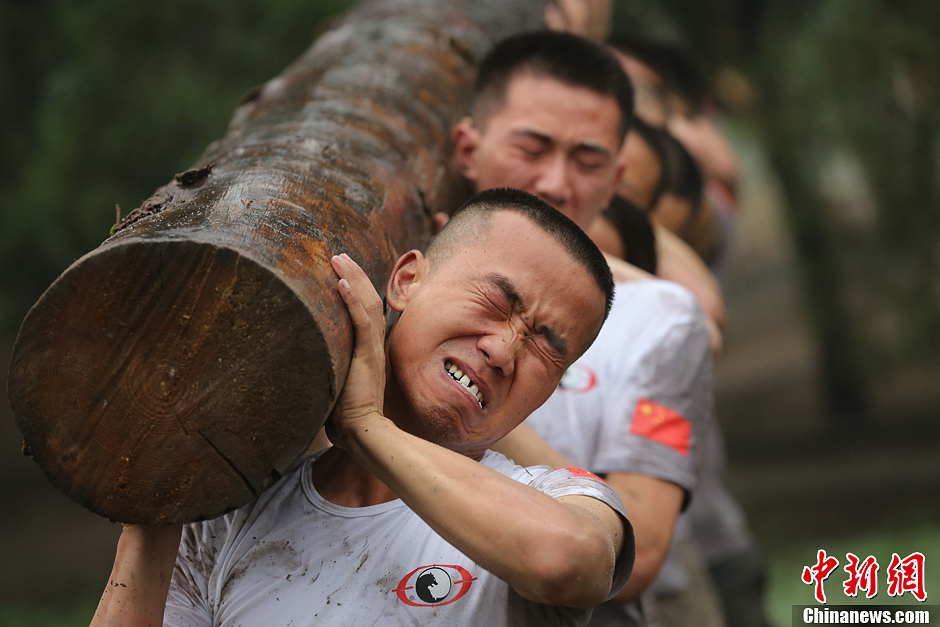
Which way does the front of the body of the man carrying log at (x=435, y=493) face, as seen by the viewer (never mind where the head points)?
toward the camera

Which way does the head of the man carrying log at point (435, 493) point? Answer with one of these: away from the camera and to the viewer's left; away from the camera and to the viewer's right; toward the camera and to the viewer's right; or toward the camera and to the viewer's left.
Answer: toward the camera and to the viewer's right

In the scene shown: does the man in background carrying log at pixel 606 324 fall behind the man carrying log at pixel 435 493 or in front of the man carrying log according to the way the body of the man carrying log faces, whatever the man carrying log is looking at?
behind
